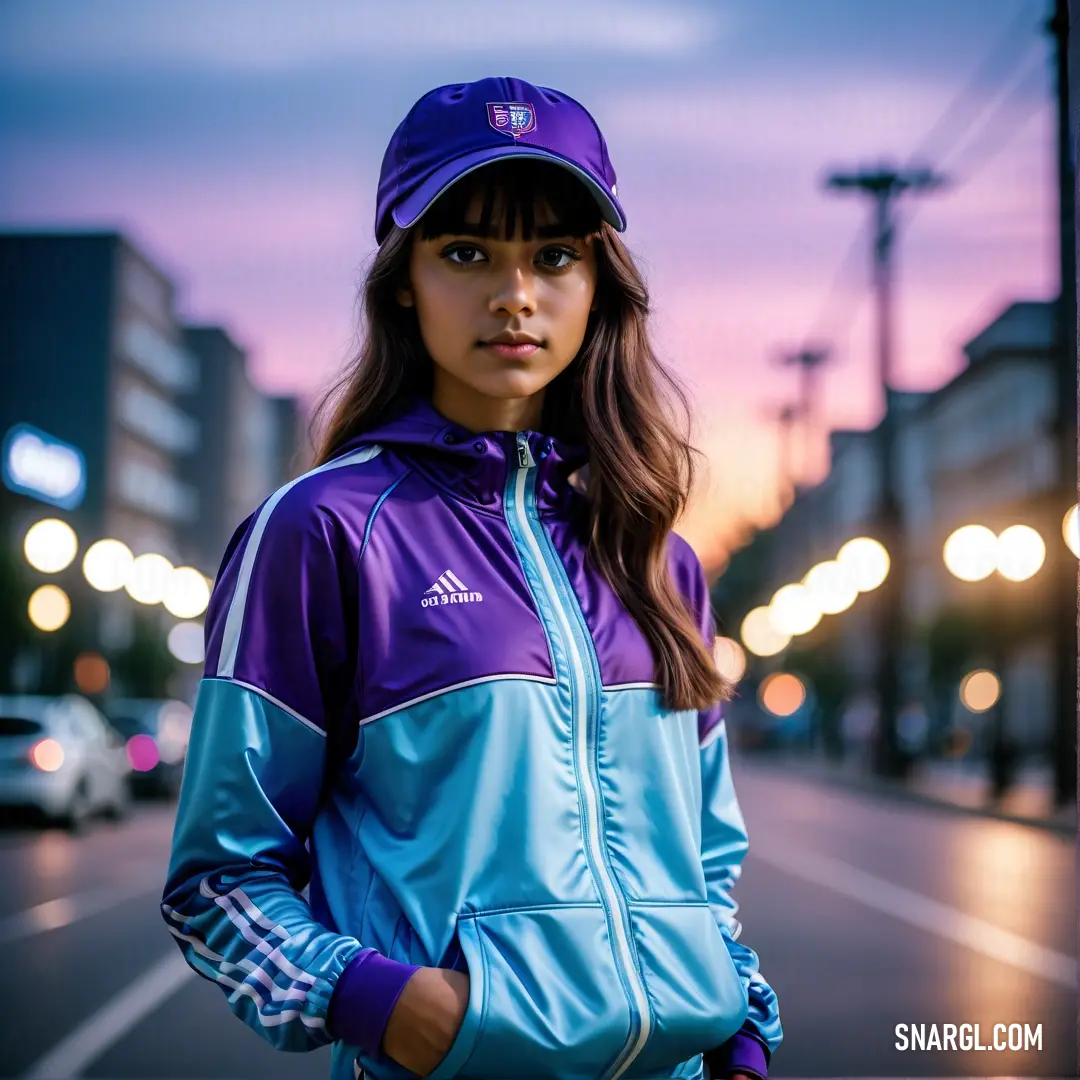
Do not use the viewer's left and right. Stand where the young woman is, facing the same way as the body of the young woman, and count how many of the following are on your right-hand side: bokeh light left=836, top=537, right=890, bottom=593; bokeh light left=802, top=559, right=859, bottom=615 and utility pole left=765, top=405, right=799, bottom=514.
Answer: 0

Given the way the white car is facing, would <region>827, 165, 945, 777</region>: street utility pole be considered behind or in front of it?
in front

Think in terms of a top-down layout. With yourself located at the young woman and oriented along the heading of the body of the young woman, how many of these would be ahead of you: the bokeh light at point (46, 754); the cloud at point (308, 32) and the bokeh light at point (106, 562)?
0

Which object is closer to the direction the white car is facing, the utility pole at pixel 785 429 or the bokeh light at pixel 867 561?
the utility pole

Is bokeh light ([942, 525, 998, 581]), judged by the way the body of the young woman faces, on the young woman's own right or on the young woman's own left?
on the young woman's own left

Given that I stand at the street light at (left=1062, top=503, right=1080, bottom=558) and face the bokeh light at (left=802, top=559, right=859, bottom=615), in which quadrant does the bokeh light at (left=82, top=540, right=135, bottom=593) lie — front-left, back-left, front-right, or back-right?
front-left

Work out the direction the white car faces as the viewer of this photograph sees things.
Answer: facing away from the viewer and to the right of the viewer

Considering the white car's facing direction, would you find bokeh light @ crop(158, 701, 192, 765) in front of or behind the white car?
in front

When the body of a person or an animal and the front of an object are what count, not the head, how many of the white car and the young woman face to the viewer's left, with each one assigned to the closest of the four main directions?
0

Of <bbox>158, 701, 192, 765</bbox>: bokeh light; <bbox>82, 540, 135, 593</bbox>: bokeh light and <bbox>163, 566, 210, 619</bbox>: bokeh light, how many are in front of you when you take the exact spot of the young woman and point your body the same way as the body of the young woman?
0

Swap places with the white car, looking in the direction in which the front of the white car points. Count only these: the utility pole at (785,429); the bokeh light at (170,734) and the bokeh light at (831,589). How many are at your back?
0

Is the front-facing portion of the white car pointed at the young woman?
no

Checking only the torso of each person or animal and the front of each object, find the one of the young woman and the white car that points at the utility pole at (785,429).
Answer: the white car

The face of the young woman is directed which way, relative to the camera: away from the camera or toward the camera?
toward the camera

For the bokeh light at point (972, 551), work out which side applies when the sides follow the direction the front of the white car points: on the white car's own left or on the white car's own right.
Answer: on the white car's own right
